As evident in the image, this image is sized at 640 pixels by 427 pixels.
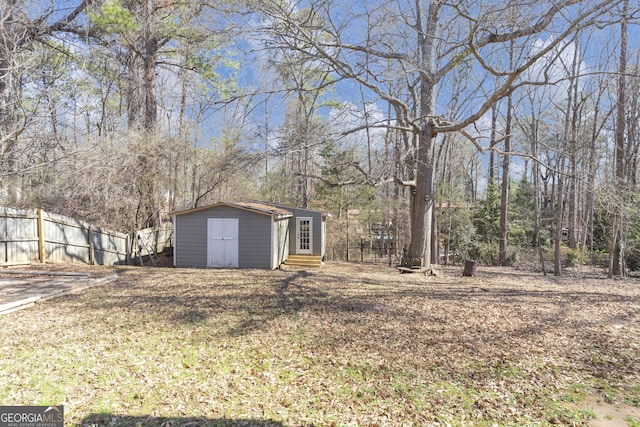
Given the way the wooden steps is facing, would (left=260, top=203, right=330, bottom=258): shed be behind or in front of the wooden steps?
behind

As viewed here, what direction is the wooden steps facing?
toward the camera

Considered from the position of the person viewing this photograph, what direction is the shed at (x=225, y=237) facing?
facing the viewer

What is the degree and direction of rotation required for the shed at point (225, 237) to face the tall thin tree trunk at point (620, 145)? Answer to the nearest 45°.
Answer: approximately 90° to its left

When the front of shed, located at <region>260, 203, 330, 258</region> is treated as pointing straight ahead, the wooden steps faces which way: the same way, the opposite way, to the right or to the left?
the same way
